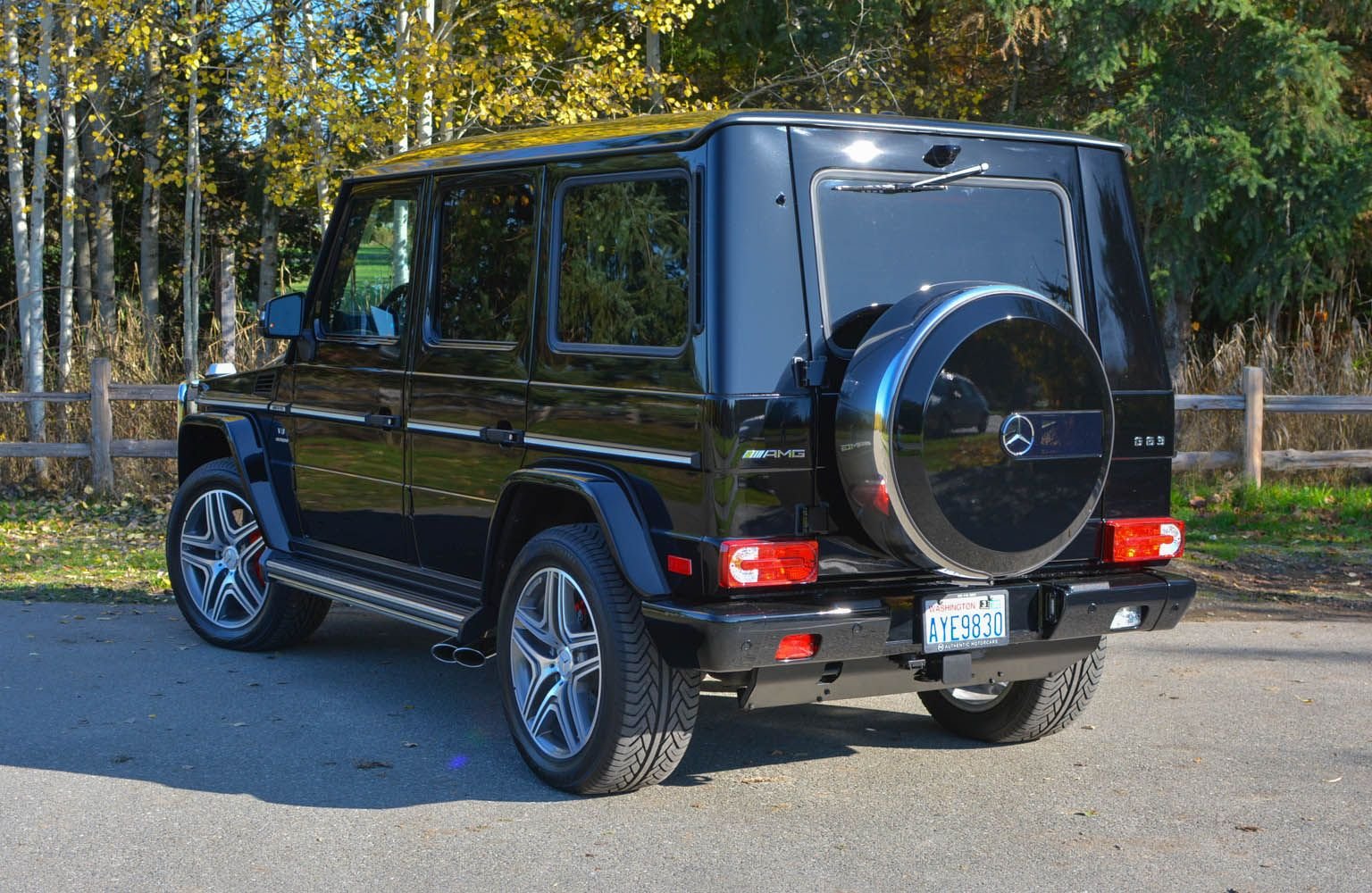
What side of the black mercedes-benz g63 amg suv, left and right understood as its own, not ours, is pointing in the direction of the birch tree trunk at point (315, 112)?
front

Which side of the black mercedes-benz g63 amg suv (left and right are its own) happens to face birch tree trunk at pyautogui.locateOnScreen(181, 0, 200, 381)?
front

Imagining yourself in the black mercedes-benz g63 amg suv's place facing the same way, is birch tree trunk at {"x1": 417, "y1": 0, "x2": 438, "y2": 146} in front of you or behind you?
in front

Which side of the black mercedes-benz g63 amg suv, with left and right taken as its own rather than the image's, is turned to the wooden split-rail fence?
right

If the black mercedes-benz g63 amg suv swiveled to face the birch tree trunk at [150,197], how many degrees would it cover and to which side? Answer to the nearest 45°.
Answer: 0° — it already faces it

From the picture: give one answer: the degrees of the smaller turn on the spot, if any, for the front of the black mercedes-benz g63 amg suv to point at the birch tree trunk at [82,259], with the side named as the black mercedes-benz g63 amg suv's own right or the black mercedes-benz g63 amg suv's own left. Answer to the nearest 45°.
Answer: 0° — it already faces it

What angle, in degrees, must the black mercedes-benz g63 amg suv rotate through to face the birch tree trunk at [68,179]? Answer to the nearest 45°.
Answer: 0° — it already faces it

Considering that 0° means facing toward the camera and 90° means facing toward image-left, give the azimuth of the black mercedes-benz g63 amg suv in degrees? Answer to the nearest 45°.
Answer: approximately 135°
